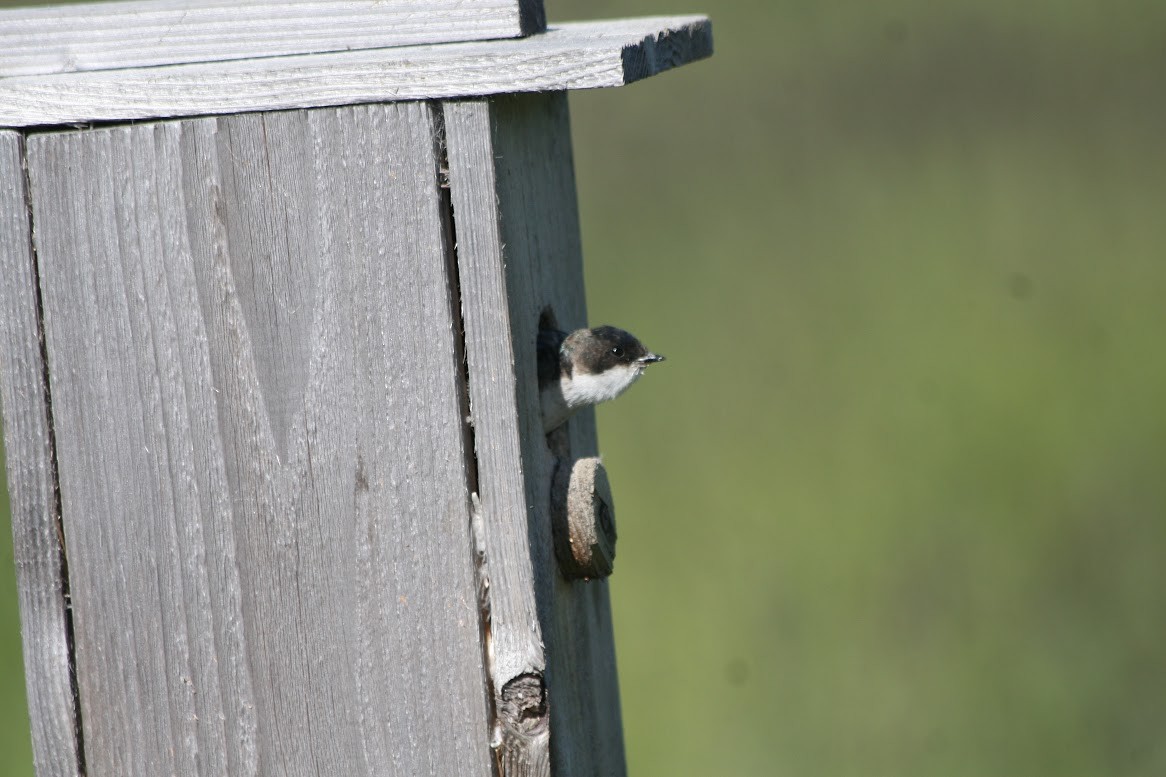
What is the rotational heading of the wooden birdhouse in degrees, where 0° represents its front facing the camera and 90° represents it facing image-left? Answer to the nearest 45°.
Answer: approximately 270°

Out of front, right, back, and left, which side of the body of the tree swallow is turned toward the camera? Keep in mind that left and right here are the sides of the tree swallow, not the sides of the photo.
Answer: right
